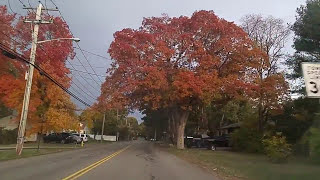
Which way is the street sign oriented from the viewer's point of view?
toward the camera

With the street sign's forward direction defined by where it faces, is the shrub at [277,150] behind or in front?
behind

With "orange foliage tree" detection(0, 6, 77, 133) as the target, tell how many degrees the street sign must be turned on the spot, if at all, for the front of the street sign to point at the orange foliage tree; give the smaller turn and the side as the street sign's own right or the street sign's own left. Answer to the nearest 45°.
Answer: approximately 135° to the street sign's own right

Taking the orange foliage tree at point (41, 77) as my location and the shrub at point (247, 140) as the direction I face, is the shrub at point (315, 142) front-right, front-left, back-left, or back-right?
front-right

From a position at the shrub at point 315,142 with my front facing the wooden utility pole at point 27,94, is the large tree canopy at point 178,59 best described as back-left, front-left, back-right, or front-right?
front-right

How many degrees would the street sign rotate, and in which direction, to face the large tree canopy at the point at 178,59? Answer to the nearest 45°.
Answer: approximately 135° to its right
